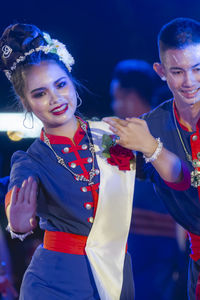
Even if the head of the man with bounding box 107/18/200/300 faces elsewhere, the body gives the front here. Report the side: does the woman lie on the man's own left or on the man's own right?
on the man's own right

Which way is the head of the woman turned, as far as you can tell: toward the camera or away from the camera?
toward the camera

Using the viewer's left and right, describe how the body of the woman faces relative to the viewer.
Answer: facing the viewer

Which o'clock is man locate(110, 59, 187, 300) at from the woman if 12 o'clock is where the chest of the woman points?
The man is roughly at 7 o'clock from the woman.

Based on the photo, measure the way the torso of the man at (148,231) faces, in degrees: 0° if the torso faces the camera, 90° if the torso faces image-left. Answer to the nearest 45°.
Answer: approximately 90°

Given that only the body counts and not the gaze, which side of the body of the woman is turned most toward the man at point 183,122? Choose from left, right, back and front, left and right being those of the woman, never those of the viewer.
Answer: left
